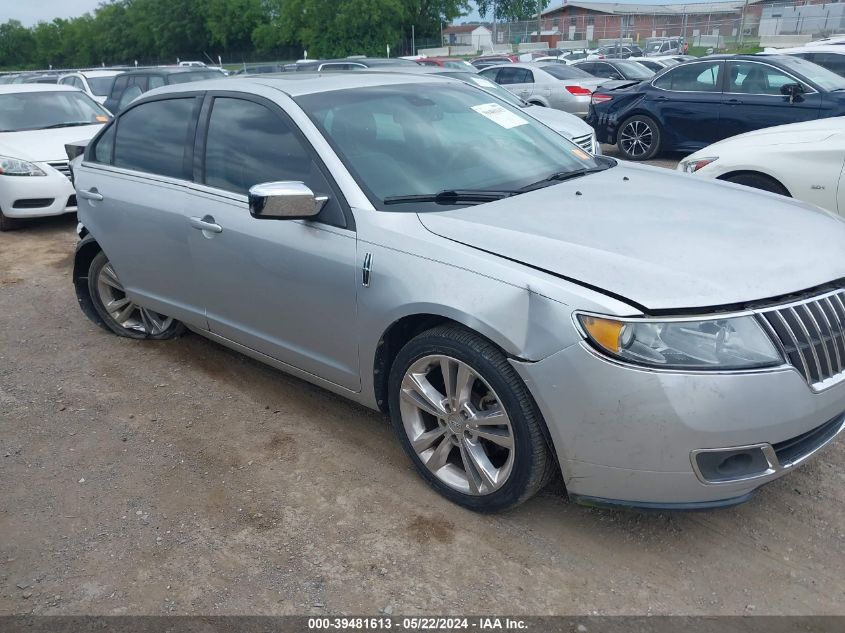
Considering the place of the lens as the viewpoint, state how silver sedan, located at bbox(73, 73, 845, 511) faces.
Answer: facing the viewer and to the right of the viewer

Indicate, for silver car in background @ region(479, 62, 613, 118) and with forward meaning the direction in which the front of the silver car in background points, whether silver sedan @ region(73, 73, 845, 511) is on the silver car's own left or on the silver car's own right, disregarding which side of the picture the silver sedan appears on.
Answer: on the silver car's own left

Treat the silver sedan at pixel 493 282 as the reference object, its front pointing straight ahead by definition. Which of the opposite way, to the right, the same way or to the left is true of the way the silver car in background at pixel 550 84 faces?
the opposite way

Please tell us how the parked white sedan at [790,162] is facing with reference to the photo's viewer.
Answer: facing to the left of the viewer

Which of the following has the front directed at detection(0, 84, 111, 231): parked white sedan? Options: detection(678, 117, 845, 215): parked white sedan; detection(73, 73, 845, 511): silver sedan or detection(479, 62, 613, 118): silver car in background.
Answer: detection(678, 117, 845, 215): parked white sedan

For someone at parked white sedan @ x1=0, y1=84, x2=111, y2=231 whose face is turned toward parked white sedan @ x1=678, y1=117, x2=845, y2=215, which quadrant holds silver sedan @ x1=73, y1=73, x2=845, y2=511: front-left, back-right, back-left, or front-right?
front-right

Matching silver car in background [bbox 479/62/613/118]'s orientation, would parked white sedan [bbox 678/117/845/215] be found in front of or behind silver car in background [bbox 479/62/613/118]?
behind

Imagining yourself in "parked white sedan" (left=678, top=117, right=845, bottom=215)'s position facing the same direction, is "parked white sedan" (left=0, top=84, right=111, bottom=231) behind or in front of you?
in front

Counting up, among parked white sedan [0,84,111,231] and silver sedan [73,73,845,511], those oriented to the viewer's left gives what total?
0

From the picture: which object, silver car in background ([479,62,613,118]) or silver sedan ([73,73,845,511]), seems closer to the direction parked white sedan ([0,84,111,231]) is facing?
the silver sedan

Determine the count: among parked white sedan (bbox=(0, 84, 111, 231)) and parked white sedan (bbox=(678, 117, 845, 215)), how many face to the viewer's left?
1

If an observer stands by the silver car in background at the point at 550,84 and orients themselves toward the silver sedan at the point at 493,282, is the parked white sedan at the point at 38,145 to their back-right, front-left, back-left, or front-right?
front-right

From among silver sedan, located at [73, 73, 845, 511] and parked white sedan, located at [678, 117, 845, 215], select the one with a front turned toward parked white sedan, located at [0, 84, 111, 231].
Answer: parked white sedan, located at [678, 117, 845, 215]
